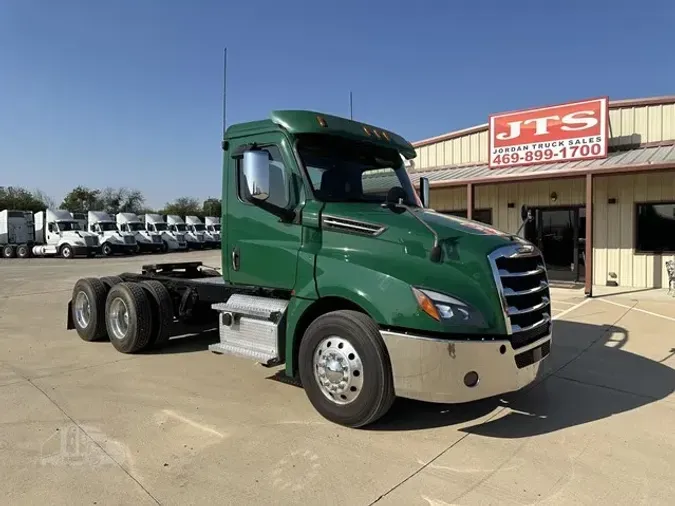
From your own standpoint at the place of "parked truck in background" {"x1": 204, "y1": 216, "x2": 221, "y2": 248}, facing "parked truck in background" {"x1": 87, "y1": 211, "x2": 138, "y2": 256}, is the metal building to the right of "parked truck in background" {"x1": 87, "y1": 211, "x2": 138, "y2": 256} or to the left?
left

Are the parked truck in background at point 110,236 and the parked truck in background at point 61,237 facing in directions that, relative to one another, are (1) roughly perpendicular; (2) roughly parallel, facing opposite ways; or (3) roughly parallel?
roughly parallel

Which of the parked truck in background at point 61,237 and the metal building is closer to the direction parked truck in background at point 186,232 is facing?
the metal building

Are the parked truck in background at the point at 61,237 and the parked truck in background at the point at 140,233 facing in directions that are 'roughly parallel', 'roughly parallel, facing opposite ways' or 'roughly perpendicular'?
roughly parallel

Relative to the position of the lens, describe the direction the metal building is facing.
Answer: facing the viewer and to the left of the viewer

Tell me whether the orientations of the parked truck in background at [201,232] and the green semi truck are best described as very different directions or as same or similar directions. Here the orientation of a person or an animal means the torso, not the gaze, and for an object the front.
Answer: same or similar directions

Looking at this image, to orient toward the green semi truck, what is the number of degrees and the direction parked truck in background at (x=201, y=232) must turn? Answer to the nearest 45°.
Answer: approximately 45° to its right

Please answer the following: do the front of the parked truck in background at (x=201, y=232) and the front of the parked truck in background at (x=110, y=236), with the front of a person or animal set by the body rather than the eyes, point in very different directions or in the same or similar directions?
same or similar directions

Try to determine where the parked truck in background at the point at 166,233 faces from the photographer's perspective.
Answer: facing the viewer and to the right of the viewer

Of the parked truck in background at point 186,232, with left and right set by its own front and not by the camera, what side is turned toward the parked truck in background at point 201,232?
left

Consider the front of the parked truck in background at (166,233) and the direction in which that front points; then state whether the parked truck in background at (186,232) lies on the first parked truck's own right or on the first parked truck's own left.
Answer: on the first parked truck's own left

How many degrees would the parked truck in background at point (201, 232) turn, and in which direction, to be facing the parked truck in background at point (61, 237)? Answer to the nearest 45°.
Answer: approximately 90° to its right

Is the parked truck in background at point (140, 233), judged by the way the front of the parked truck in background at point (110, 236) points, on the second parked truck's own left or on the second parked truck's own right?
on the second parked truck's own left

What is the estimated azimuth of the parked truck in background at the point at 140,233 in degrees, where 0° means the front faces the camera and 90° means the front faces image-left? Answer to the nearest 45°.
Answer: approximately 315°

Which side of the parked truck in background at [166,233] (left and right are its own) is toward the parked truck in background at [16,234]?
right

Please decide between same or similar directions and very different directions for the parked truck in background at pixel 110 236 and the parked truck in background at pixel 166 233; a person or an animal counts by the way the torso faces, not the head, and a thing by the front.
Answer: same or similar directions
